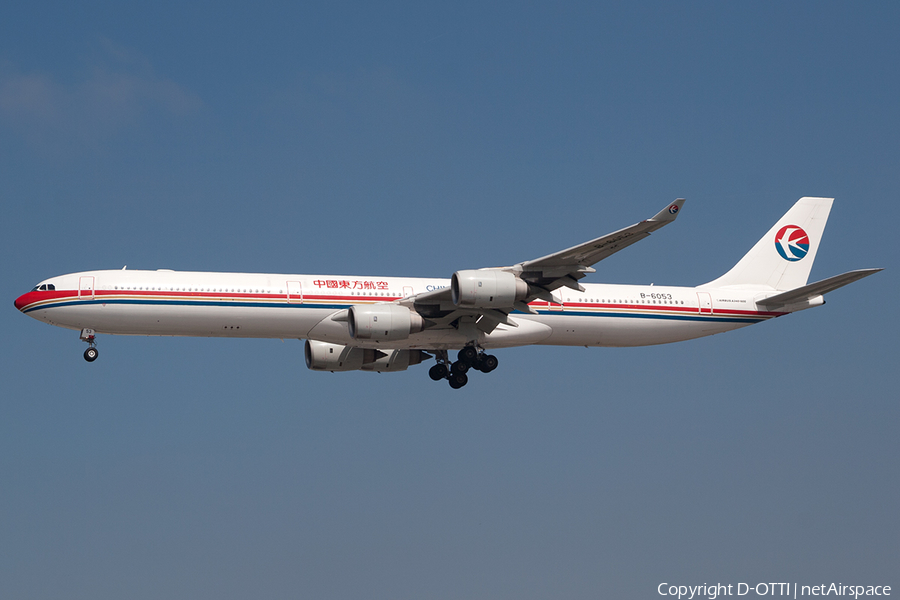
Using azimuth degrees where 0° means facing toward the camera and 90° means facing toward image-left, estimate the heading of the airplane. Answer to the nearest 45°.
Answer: approximately 90°
